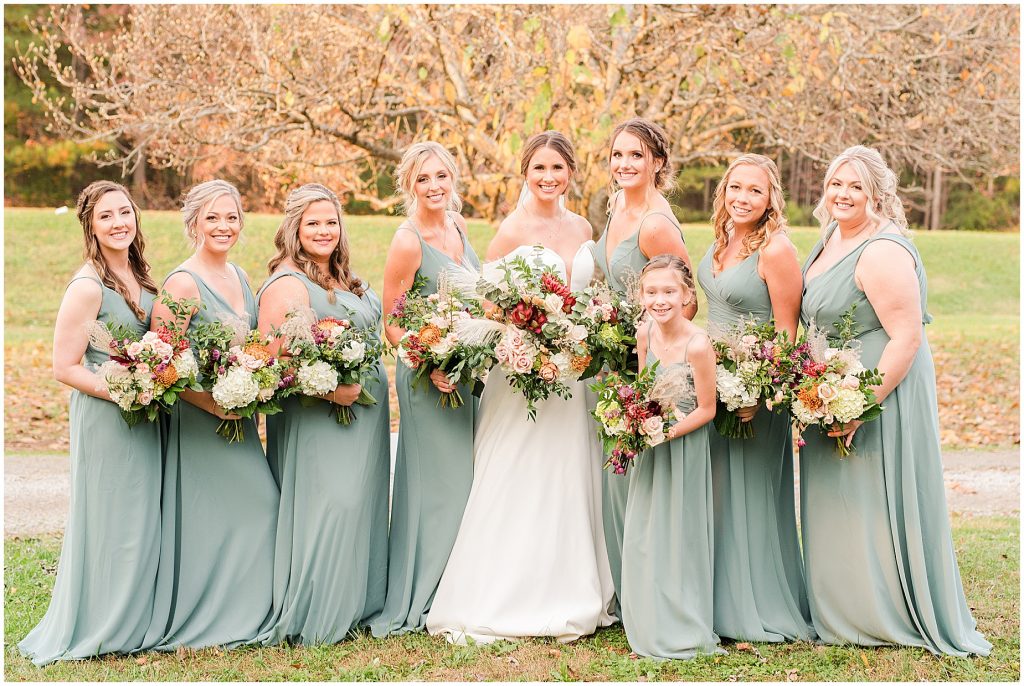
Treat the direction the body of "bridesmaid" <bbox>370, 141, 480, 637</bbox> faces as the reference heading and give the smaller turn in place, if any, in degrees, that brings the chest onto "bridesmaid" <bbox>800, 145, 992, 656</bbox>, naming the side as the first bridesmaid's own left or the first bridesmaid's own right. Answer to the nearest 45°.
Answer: approximately 45° to the first bridesmaid's own left

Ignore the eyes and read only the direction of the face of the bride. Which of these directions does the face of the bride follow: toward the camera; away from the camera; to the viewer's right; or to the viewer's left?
toward the camera

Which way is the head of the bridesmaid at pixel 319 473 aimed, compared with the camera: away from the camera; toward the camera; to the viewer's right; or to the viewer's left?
toward the camera

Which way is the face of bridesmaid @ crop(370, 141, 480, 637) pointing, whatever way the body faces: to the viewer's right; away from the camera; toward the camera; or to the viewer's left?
toward the camera

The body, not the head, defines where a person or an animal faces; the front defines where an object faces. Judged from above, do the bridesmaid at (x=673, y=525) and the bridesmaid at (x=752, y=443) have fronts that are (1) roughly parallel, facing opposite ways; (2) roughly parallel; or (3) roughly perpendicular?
roughly parallel

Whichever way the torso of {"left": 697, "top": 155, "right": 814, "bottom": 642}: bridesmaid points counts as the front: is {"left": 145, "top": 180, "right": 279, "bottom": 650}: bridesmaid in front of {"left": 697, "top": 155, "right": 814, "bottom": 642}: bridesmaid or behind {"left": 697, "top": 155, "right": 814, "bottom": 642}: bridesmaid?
in front

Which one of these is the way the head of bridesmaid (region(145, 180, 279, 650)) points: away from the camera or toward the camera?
toward the camera

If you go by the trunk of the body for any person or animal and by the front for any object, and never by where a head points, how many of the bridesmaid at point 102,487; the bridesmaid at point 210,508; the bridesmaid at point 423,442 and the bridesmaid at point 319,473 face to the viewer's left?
0

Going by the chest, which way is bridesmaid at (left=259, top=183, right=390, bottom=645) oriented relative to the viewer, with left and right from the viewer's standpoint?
facing the viewer and to the right of the viewer

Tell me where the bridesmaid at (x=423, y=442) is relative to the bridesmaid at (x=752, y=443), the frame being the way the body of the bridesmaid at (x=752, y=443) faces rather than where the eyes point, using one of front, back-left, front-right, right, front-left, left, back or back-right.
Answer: front-right

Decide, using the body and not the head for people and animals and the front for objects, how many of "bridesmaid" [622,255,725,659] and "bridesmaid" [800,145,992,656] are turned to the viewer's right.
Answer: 0

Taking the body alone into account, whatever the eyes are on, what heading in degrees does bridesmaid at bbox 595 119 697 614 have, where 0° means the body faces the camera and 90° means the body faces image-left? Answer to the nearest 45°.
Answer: approximately 45°

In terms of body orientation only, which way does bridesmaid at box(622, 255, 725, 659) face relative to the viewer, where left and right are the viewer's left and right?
facing the viewer and to the left of the viewer

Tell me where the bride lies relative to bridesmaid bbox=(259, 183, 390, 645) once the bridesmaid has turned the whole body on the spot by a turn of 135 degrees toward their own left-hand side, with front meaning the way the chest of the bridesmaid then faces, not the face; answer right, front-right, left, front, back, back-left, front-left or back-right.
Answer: right

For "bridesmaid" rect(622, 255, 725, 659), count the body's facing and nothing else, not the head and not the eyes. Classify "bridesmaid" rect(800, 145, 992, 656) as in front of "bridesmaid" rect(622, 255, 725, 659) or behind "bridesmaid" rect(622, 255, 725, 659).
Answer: behind

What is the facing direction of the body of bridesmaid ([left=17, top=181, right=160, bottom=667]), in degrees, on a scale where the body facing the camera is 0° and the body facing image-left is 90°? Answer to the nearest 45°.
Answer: approximately 315°

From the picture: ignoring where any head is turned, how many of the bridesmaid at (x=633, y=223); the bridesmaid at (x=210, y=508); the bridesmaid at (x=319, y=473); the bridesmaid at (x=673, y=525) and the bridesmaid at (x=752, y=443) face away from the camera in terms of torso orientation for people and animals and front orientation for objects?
0

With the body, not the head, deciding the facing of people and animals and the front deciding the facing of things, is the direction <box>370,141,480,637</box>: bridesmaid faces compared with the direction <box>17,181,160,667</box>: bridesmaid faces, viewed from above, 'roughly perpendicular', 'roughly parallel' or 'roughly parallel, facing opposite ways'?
roughly parallel
